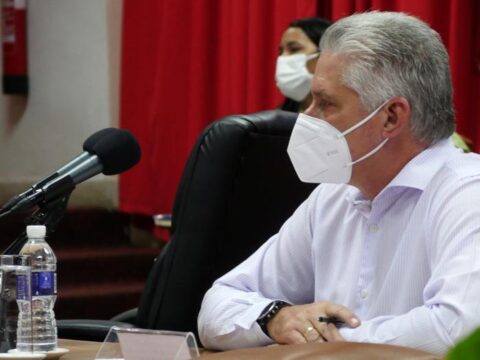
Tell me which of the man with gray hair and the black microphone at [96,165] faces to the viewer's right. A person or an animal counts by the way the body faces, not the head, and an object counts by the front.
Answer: the black microphone

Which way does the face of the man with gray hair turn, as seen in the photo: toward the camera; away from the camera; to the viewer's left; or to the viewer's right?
to the viewer's left

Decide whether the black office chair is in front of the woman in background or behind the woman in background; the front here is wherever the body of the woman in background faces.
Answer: in front

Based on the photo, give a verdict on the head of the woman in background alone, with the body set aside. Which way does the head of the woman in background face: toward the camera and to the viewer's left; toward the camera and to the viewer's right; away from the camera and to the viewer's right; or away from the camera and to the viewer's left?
toward the camera and to the viewer's left

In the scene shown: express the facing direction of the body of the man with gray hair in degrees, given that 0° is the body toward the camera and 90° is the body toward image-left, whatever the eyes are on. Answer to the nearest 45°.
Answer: approximately 45°

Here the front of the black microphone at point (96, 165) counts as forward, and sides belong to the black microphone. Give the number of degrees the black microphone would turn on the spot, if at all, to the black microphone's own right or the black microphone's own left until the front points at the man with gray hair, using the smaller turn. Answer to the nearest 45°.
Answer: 0° — it already faces them

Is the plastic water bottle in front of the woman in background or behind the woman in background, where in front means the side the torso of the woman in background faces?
in front

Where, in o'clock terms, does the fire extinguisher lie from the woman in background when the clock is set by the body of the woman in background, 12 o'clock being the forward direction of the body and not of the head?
The fire extinguisher is roughly at 3 o'clock from the woman in background.

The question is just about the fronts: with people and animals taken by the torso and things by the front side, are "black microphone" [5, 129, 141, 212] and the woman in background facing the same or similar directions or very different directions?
very different directions

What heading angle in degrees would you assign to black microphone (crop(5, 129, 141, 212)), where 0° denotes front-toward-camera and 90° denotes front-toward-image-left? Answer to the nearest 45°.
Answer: approximately 270°

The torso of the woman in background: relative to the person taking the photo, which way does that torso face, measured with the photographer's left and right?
facing the viewer and to the left of the viewer

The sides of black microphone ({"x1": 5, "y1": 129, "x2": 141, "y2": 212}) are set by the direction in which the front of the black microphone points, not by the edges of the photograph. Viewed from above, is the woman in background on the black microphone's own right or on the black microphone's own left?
on the black microphone's own left

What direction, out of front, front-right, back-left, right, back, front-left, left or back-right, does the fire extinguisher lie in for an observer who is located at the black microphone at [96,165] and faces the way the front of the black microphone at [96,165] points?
left
